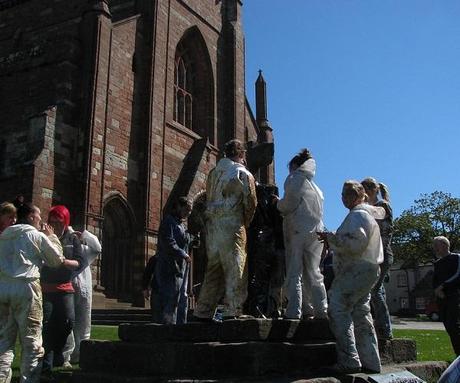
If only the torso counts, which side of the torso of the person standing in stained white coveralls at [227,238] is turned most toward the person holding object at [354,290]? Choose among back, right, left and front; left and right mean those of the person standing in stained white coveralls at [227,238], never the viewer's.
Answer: right

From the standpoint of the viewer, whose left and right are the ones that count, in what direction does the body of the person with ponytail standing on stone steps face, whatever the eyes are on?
facing to the left of the viewer

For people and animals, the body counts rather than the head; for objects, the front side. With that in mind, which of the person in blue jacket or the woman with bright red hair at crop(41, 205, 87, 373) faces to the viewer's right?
the person in blue jacket

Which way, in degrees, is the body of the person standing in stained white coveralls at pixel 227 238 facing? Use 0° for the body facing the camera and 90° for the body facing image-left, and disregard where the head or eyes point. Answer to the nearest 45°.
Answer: approximately 225°

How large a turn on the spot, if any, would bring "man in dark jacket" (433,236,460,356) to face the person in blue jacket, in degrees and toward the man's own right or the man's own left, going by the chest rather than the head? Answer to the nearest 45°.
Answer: approximately 45° to the man's own right

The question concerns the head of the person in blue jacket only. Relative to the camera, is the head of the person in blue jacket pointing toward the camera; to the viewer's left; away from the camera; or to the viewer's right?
to the viewer's right

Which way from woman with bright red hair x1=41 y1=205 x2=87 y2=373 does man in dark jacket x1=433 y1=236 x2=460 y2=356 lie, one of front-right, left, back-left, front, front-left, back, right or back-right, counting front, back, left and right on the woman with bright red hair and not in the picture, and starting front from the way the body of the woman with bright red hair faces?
back-left

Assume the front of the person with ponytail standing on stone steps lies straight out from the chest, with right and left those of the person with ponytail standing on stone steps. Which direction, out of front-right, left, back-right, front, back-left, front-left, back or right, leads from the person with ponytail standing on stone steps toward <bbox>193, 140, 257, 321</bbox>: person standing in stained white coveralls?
front-left

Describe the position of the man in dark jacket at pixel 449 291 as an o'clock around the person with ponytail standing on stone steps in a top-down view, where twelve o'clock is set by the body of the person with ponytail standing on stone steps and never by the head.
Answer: The man in dark jacket is roughly at 5 o'clock from the person with ponytail standing on stone steps.

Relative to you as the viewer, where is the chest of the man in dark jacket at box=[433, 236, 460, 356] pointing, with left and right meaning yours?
facing the viewer and to the left of the viewer
